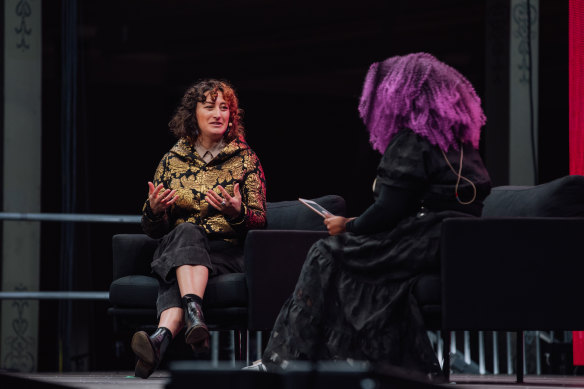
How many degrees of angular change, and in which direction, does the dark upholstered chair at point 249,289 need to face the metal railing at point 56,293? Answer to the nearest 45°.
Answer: approximately 90° to its right

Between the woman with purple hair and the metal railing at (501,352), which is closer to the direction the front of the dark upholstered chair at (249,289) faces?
the woman with purple hair

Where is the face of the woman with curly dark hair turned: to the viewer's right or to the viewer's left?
to the viewer's right

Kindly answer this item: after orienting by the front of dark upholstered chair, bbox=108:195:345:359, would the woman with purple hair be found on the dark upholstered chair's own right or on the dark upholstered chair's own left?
on the dark upholstered chair's own left

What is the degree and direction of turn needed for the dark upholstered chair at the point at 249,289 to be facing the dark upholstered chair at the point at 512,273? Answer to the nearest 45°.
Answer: approximately 90° to its left

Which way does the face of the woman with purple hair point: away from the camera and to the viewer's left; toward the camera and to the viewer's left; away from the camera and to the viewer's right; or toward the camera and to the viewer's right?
away from the camera and to the viewer's left
